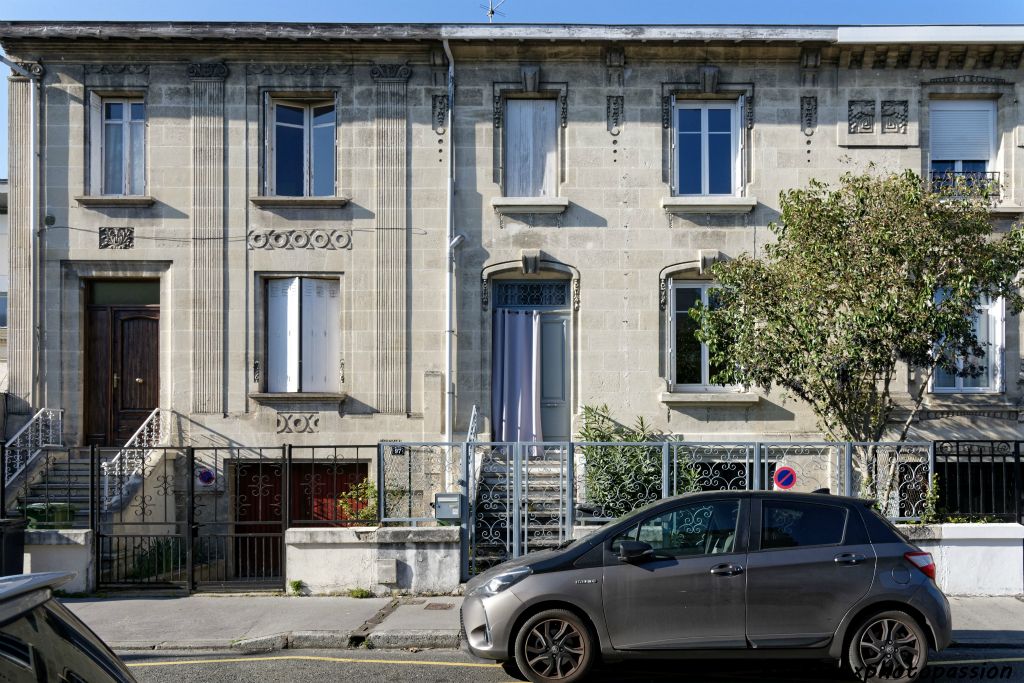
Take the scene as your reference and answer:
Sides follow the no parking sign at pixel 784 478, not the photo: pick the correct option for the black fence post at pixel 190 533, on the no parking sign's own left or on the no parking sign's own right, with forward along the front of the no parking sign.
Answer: on the no parking sign's own right

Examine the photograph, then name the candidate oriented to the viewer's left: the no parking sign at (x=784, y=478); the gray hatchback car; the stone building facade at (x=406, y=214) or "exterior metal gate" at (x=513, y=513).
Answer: the gray hatchback car

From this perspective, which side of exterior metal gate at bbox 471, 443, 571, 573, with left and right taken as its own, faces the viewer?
front

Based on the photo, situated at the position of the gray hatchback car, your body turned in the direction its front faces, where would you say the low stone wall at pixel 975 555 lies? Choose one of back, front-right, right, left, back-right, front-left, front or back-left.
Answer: back-right

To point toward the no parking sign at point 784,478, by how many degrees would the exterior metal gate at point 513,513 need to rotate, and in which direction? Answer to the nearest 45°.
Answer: approximately 90° to its left

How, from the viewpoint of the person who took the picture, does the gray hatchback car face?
facing to the left of the viewer

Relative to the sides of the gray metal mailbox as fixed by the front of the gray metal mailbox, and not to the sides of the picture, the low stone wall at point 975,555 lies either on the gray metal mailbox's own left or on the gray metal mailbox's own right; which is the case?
on the gray metal mailbox's own left

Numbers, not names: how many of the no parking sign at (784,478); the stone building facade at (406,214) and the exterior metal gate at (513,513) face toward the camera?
3

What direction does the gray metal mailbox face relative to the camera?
toward the camera

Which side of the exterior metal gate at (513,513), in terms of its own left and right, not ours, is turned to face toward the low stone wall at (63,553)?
right

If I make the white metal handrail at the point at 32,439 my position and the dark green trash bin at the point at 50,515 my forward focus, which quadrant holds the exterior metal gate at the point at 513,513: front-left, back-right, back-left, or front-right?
front-left

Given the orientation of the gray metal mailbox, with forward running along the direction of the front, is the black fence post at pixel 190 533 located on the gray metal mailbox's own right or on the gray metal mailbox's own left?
on the gray metal mailbox's own right

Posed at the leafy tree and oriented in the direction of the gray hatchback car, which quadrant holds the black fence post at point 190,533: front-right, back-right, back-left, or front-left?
front-right
